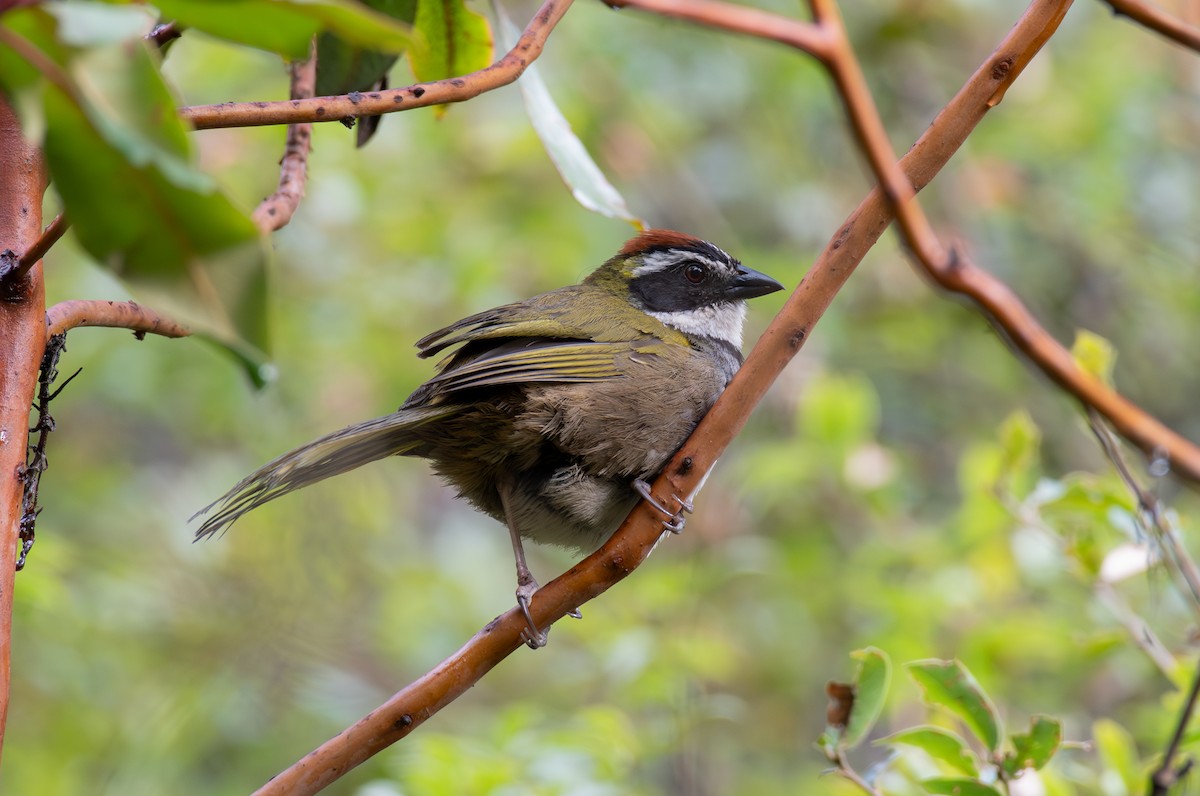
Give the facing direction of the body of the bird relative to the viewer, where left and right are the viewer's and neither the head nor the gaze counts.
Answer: facing to the right of the viewer

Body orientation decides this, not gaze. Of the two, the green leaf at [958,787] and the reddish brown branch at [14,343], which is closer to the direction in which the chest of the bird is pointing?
the green leaf

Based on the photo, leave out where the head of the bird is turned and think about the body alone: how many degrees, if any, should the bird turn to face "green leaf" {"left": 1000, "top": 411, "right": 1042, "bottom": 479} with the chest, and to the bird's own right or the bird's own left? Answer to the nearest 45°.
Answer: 0° — it already faces it
